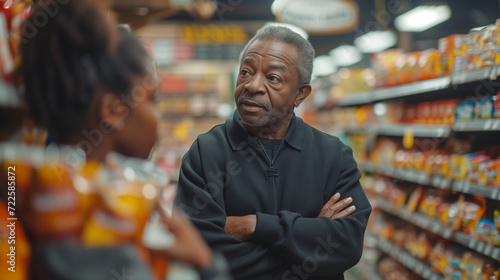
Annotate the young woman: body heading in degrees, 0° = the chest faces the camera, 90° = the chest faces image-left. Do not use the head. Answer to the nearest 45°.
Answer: approximately 225°

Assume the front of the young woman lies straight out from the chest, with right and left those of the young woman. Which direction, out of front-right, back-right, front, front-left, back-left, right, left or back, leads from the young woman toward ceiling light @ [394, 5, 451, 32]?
front

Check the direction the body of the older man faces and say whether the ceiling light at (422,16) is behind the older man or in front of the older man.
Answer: behind

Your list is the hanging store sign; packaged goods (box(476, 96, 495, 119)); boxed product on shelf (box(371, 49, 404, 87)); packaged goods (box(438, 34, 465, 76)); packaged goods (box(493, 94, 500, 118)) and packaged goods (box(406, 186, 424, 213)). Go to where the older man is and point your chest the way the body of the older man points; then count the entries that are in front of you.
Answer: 0

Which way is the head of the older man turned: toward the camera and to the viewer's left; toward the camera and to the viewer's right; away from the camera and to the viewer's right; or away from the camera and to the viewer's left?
toward the camera and to the viewer's left

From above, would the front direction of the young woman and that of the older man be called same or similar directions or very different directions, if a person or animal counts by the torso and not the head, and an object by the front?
very different directions

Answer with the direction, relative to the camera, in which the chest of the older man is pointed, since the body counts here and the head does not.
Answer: toward the camera

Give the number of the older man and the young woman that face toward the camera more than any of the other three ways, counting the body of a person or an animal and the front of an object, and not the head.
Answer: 1

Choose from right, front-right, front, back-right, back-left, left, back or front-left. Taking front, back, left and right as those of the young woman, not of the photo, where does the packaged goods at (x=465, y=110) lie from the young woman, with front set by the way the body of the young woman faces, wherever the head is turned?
front

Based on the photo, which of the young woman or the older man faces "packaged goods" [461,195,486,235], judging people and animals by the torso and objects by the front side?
the young woman

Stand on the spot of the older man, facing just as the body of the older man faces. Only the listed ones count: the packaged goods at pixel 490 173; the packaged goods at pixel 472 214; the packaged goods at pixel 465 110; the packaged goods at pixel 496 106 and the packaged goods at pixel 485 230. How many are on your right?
0

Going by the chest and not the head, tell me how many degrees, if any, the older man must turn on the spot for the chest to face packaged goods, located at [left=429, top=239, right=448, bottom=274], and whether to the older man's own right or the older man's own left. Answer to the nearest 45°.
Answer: approximately 135° to the older man's own left

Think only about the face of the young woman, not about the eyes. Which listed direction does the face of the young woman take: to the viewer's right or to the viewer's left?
to the viewer's right

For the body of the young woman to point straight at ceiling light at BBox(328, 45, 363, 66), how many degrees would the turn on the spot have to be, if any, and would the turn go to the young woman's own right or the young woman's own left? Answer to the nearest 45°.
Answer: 0° — they already face it

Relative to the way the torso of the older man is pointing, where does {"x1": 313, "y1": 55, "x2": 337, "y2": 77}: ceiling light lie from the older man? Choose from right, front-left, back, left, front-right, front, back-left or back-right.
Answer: back

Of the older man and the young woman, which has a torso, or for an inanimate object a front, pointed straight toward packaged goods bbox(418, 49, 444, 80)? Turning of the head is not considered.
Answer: the young woman

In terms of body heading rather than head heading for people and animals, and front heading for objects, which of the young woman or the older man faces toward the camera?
the older man

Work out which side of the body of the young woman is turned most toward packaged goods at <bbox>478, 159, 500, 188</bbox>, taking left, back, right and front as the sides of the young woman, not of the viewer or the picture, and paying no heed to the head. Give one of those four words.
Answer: front

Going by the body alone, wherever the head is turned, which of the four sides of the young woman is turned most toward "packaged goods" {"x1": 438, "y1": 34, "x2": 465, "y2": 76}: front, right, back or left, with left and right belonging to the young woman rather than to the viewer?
front
